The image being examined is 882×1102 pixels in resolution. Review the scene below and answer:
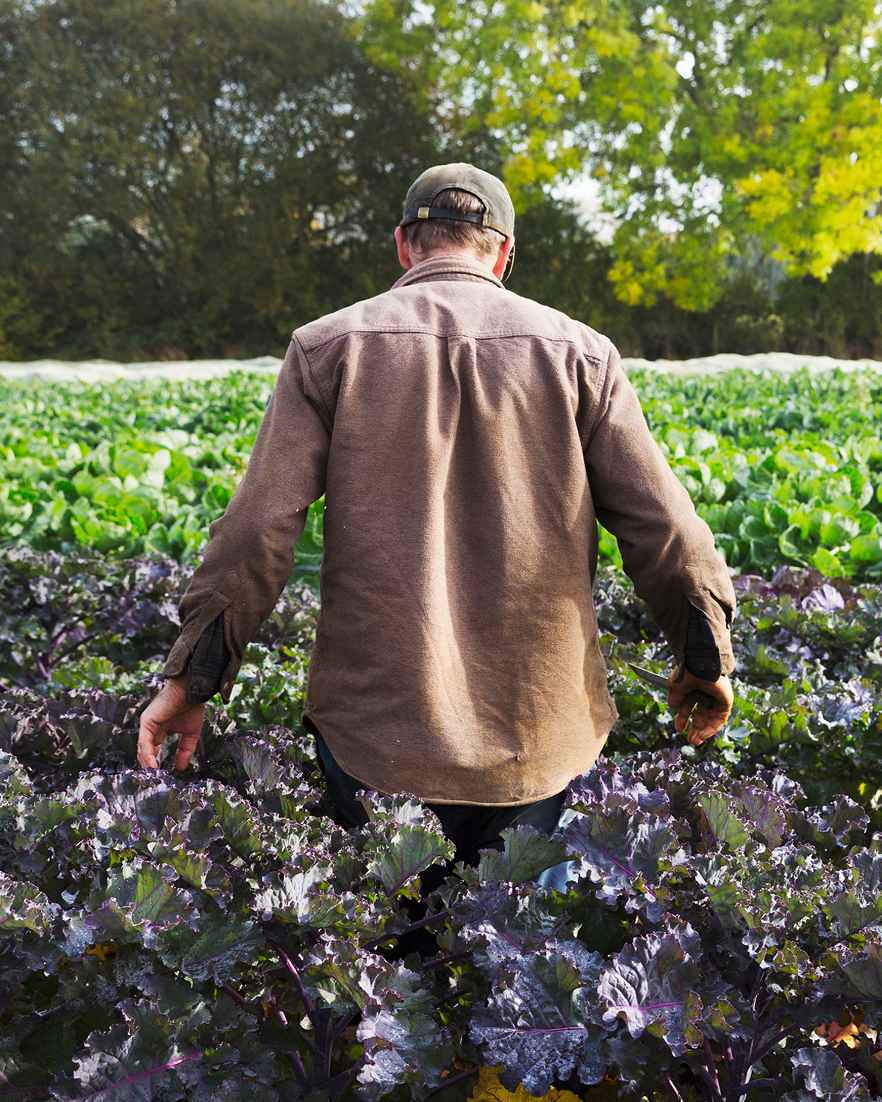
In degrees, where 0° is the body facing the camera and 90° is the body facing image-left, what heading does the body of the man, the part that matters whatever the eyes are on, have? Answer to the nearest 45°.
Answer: approximately 180°

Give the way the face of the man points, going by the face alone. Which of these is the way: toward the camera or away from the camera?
away from the camera

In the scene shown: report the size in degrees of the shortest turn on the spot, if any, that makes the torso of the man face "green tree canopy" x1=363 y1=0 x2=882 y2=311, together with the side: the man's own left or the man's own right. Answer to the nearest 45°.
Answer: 0° — they already face it
